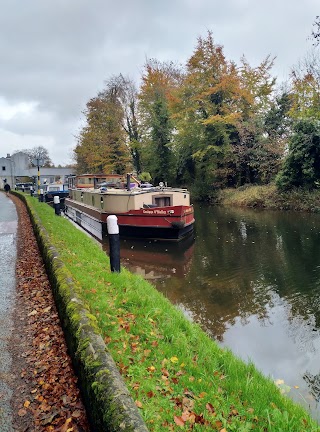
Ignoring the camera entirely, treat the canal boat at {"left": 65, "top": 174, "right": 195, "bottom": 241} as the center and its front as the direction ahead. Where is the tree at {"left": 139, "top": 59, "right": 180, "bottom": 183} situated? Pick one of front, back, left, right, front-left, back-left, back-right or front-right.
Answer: back-left

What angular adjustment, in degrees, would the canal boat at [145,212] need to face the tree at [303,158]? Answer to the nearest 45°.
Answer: approximately 90° to its left

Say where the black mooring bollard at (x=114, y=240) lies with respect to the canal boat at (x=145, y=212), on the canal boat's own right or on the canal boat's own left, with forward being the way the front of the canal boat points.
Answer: on the canal boat's own right

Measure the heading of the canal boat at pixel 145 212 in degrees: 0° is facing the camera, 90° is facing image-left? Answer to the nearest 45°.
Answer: approximately 315°

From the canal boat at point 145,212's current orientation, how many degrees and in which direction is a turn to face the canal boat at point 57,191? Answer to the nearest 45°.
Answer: approximately 135° to its left

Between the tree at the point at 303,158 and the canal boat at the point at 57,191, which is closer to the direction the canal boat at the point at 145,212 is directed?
the tree

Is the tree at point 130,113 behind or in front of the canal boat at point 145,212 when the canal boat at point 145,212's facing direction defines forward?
behind

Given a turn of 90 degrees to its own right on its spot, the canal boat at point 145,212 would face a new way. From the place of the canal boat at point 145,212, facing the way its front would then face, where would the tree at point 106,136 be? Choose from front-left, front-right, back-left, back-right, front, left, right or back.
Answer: back-right
